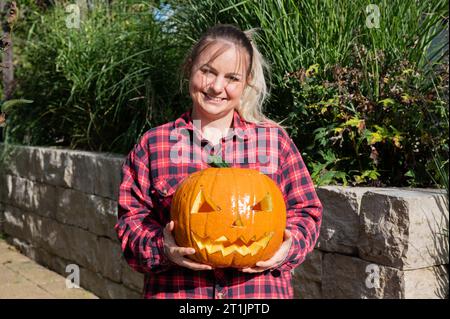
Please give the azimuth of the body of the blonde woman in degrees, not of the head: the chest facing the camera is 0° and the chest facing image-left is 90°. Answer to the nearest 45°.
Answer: approximately 0°
